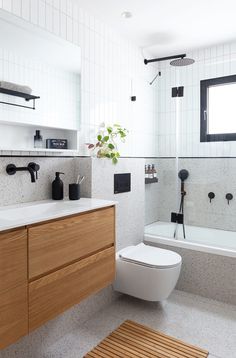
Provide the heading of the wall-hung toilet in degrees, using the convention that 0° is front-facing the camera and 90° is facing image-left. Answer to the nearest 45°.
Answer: approximately 315°

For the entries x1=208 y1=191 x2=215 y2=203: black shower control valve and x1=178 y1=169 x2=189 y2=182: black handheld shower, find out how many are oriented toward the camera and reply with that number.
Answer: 2

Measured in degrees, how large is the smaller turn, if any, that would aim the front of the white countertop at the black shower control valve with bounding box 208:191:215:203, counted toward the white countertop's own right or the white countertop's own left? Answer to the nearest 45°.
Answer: approximately 90° to the white countertop's own left

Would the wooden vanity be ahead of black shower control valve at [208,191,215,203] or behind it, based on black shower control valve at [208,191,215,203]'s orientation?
ahead

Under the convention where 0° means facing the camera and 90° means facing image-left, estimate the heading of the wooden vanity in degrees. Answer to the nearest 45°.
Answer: approximately 315°

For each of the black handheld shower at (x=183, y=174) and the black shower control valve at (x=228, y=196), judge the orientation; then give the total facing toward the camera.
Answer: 2
